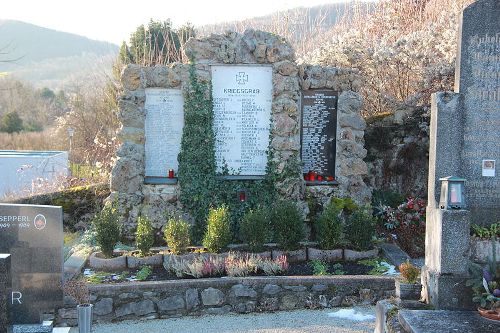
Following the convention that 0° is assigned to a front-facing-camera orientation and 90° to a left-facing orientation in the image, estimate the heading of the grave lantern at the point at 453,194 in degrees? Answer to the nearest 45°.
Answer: approximately 315°

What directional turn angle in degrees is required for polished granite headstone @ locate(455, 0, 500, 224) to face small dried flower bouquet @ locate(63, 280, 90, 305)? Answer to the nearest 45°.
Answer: approximately 90° to its right

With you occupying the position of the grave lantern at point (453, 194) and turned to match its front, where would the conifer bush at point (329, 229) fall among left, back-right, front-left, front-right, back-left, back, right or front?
back

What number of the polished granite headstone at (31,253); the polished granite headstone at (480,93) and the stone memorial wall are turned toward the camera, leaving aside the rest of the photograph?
3

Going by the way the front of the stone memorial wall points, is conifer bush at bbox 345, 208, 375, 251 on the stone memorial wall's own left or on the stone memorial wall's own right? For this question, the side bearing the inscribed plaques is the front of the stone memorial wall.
on the stone memorial wall's own left

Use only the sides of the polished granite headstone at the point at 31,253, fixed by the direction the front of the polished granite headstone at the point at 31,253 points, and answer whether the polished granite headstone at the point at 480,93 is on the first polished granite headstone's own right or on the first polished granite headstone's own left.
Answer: on the first polished granite headstone's own left

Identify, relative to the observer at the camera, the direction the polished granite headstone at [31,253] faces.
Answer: facing the viewer

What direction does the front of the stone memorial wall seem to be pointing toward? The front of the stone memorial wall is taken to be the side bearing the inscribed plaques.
toward the camera

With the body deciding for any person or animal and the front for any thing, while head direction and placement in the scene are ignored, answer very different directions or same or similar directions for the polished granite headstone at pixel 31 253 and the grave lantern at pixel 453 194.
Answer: same or similar directions

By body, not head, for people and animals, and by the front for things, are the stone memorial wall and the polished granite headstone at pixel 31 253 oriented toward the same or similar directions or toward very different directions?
same or similar directions
